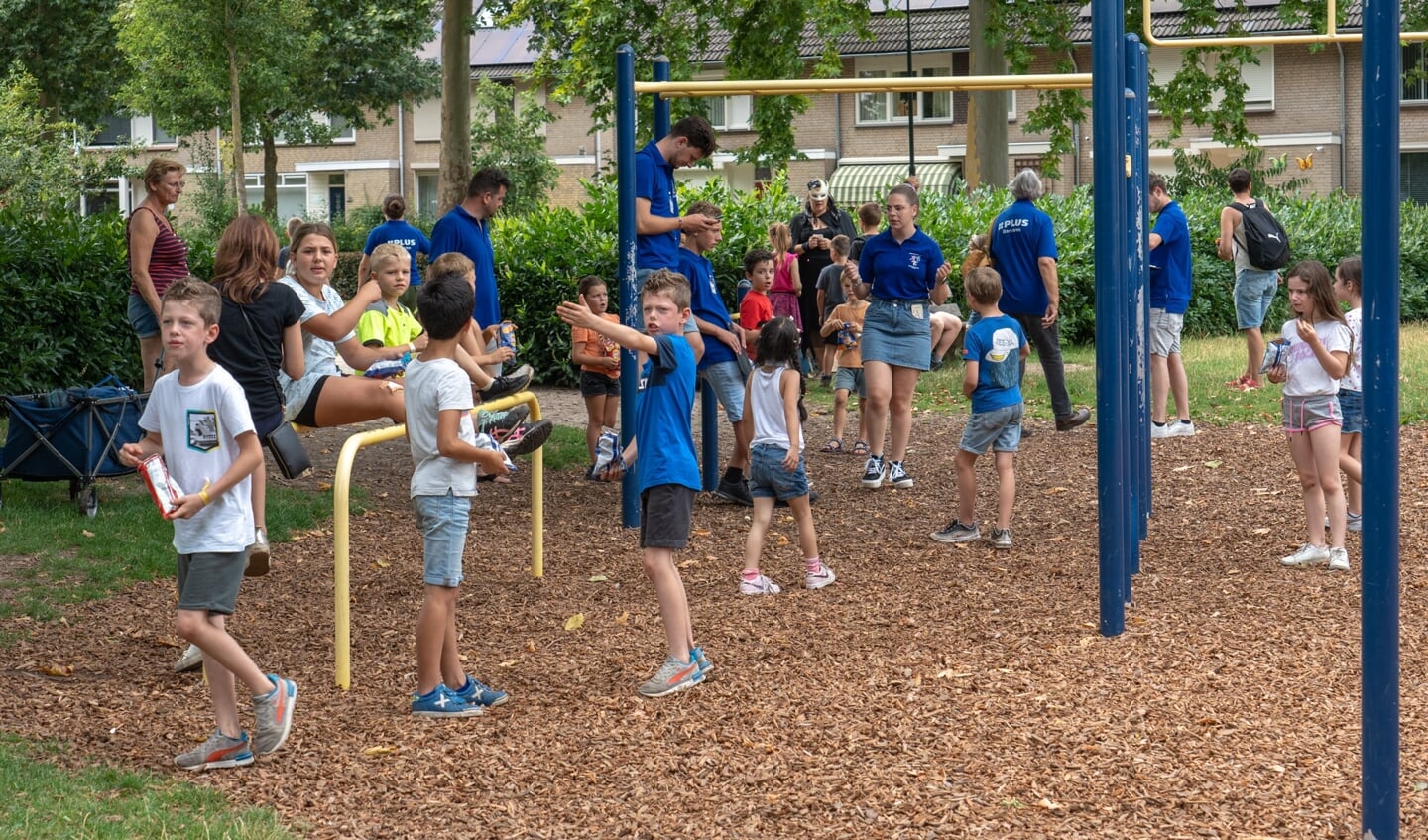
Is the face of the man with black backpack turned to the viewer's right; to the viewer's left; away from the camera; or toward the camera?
away from the camera

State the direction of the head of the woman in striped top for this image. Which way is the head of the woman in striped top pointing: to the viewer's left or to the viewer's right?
to the viewer's right

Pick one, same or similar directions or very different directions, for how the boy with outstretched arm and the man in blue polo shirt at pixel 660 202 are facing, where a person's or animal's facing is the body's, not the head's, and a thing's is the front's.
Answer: very different directions

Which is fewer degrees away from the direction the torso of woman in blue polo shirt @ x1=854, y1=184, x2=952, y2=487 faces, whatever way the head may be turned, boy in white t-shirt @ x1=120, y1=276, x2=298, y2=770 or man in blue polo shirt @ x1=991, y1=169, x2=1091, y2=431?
the boy in white t-shirt

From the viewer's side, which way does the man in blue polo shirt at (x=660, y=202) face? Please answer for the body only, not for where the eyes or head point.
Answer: to the viewer's right

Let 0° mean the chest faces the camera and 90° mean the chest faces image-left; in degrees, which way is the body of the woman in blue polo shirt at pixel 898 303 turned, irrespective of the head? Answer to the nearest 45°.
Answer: approximately 0°

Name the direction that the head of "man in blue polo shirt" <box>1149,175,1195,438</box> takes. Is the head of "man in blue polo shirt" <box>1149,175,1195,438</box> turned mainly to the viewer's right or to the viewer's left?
to the viewer's left

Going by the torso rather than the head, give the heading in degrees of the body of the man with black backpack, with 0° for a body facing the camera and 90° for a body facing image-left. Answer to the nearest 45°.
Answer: approximately 135°

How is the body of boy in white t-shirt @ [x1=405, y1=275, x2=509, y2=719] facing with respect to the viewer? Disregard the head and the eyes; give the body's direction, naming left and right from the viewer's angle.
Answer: facing away from the viewer and to the right of the viewer
